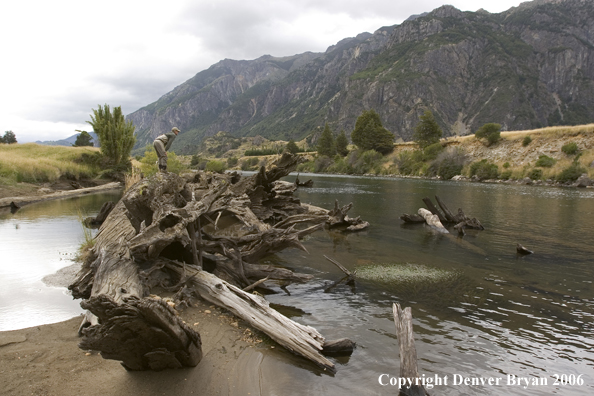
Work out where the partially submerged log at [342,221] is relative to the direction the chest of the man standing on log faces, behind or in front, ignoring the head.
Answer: in front

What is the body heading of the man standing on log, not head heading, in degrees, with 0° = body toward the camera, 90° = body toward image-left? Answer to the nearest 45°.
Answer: approximately 270°

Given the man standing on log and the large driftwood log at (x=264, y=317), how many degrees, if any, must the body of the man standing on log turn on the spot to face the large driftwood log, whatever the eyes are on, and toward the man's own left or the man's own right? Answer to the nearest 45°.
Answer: approximately 90° to the man's own right

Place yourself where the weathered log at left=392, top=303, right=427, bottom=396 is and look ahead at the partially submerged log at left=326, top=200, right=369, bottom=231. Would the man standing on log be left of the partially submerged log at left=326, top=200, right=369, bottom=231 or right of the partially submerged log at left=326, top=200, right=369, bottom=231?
left

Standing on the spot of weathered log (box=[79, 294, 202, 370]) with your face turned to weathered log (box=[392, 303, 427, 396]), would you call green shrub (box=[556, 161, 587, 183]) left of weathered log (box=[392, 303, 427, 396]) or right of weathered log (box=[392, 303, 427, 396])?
left

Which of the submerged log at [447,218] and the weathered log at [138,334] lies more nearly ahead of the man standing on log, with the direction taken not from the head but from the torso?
the submerged log

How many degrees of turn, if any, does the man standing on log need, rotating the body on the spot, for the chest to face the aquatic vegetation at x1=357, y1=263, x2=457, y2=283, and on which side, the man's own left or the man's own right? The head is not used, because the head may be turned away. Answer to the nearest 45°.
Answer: approximately 45° to the man's own right
